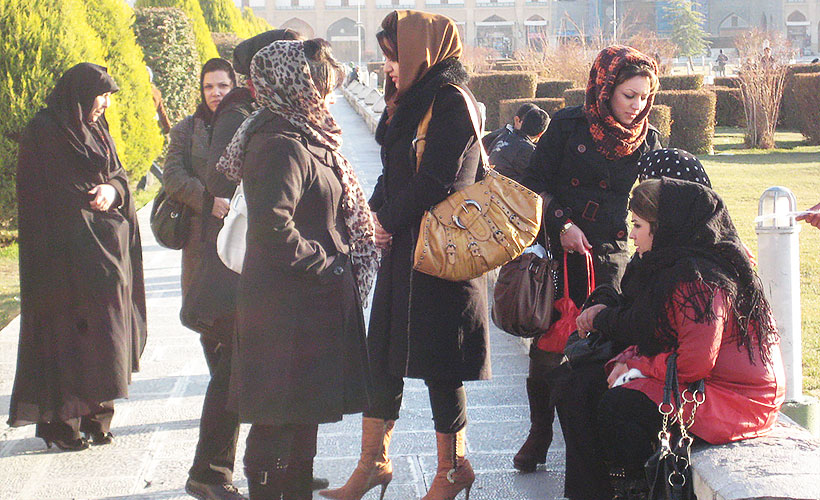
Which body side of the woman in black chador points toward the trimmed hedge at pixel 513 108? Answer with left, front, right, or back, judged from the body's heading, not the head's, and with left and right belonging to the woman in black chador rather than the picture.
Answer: left

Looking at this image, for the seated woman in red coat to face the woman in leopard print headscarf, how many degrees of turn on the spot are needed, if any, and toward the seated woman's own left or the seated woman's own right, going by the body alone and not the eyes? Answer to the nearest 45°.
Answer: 0° — they already face them

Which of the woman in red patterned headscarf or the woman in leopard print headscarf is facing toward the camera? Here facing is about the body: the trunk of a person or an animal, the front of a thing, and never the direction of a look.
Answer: the woman in red patterned headscarf

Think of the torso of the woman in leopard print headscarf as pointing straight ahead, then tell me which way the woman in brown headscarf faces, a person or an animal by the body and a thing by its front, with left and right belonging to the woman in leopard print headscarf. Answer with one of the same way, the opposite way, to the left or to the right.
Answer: the opposite way

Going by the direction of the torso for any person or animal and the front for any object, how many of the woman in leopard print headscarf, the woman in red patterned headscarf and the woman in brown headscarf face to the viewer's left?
1

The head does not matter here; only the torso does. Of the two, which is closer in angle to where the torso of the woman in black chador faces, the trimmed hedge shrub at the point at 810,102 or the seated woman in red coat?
the seated woman in red coat

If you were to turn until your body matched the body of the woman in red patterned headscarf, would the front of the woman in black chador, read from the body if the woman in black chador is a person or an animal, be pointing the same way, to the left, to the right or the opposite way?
to the left

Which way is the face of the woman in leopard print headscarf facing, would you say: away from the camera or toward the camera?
away from the camera

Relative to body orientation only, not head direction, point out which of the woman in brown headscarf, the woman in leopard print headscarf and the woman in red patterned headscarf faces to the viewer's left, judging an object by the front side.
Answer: the woman in brown headscarf

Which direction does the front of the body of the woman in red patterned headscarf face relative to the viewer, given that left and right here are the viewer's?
facing the viewer

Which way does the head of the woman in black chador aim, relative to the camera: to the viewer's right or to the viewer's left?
to the viewer's right

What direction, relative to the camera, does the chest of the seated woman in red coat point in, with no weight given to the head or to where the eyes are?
to the viewer's left

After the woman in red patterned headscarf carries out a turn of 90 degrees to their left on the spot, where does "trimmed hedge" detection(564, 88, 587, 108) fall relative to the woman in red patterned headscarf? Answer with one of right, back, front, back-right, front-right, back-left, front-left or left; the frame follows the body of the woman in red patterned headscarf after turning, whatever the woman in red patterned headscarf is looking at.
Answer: left
